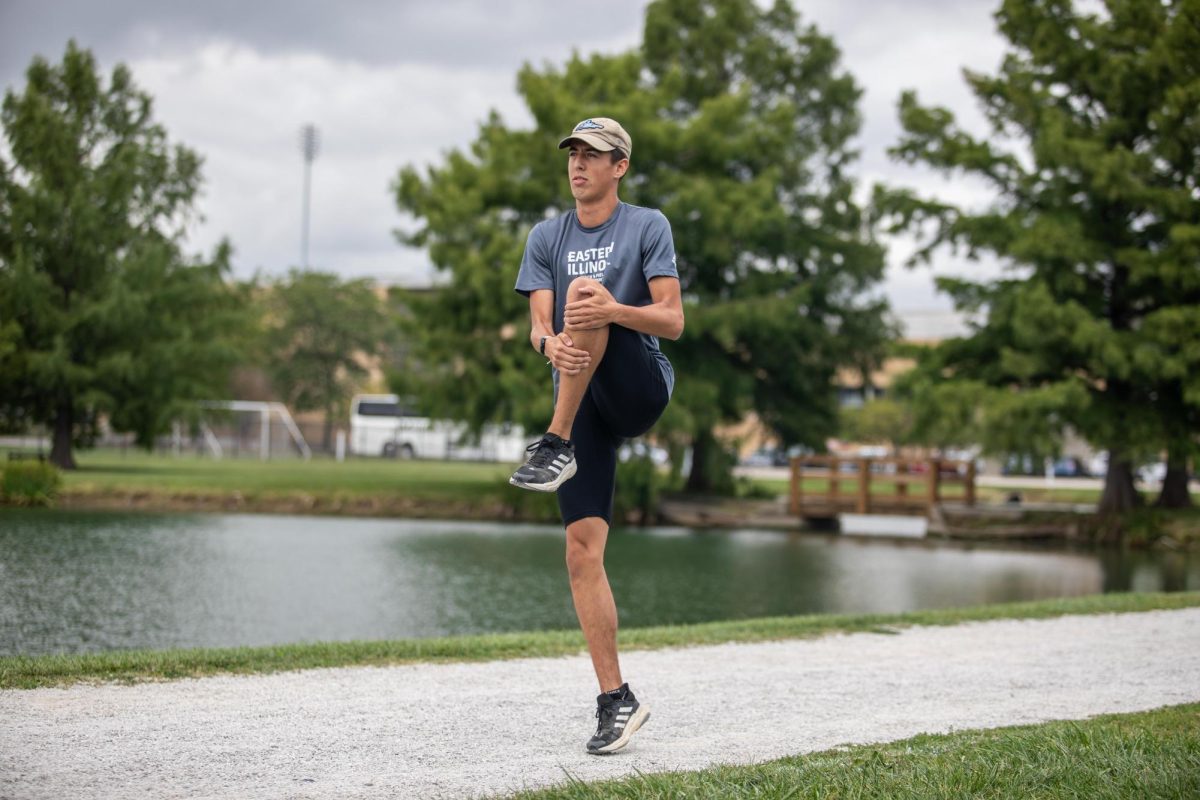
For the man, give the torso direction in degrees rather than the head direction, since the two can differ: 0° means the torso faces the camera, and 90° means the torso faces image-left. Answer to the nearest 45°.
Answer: approximately 45°

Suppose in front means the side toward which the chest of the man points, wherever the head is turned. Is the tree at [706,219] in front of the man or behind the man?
behind

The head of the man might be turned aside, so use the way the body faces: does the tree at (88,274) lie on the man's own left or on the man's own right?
on the man's own right

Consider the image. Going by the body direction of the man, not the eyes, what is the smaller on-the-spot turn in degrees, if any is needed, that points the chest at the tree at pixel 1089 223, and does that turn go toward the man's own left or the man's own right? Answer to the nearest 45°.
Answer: approximately 180°

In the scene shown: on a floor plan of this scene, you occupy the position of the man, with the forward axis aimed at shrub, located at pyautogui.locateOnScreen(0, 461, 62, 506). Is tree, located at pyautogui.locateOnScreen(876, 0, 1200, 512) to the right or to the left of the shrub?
right

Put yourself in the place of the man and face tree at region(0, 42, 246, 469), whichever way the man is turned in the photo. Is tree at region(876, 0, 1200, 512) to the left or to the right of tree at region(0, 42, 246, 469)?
right

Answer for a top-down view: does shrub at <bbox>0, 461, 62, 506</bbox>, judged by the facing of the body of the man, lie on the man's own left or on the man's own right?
on the man's own right
